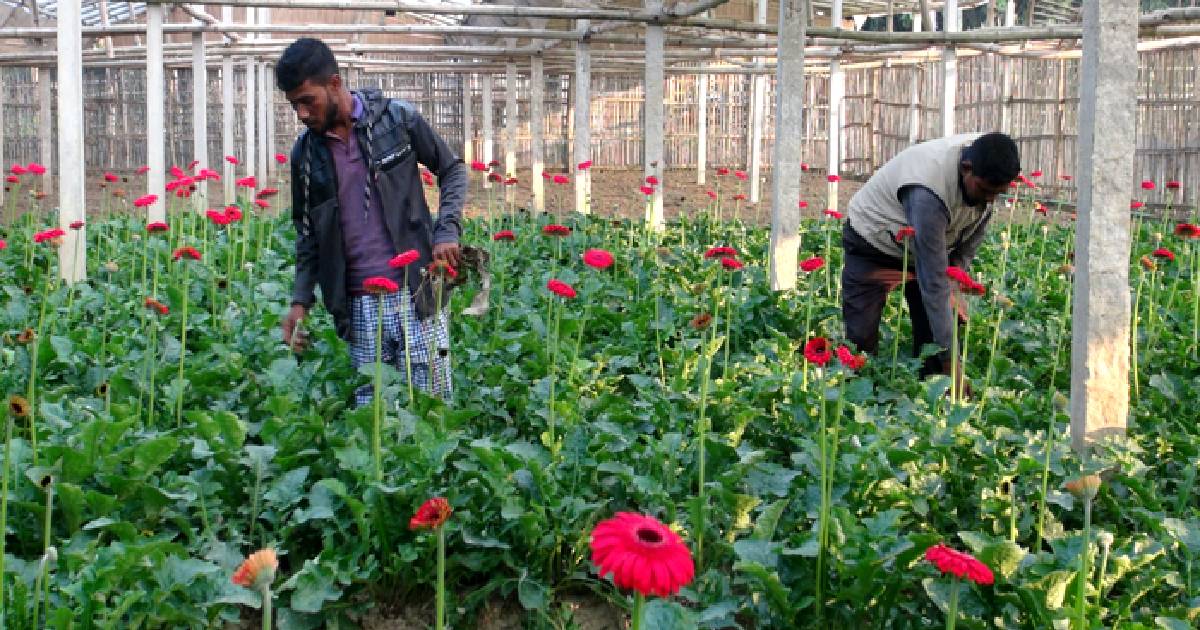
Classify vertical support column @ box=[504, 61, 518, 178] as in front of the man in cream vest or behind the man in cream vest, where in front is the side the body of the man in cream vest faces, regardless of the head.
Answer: behind

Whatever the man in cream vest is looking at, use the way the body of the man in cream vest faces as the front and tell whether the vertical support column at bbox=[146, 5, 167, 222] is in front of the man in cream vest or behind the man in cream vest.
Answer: behind

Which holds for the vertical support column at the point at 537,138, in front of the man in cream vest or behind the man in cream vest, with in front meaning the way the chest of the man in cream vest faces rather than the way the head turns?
behind

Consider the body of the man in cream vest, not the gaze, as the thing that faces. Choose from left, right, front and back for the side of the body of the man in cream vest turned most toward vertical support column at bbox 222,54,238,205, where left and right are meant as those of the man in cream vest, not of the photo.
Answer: back

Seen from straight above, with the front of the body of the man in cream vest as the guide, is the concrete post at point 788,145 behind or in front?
behind

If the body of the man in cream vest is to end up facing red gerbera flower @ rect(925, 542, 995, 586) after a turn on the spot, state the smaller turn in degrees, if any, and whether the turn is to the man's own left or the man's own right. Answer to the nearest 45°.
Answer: approximately 45° to the man's own right

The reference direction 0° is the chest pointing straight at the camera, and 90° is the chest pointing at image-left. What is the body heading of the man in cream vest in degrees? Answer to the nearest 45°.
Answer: approximately 315°

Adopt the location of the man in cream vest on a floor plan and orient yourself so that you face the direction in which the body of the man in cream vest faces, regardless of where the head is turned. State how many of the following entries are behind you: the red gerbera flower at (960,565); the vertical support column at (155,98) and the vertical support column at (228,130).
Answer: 2
